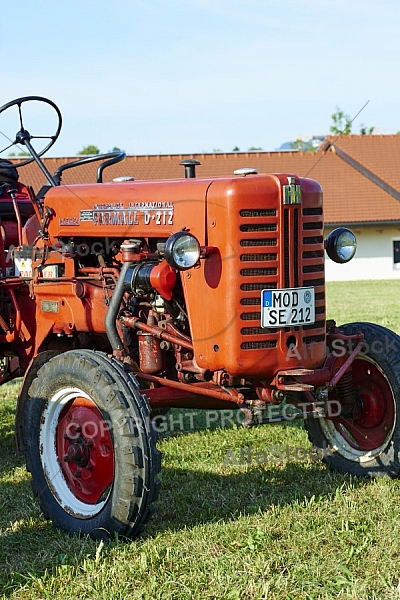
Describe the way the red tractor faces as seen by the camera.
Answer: facing the viewer and to the right of the viewer
